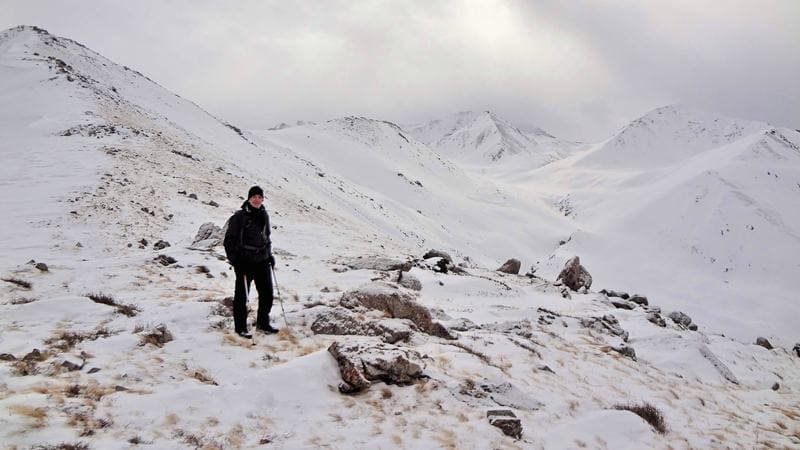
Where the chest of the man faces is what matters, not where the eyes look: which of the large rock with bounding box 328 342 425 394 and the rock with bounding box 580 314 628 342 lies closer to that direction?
the large rock

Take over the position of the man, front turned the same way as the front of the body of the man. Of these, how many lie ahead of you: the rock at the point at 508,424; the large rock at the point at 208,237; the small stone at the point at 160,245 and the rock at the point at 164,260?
1

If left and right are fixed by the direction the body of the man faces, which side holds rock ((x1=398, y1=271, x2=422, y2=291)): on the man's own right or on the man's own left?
on the man's own left

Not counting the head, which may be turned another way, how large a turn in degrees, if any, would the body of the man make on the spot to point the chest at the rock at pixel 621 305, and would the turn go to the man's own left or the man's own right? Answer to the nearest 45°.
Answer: approximately 90° to the man's own left

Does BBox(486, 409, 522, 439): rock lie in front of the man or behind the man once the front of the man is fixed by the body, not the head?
in front

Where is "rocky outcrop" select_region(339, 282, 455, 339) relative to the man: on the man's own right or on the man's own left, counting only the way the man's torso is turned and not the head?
on the man's own left

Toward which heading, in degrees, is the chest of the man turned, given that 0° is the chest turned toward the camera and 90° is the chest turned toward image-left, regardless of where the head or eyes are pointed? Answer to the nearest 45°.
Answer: approximately 315°
